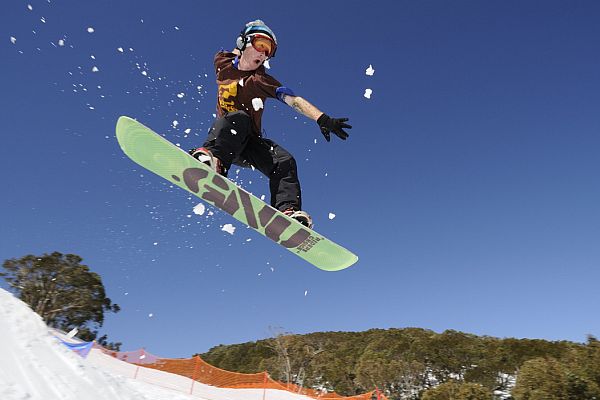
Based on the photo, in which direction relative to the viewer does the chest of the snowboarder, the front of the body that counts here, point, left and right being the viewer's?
facing the viewer

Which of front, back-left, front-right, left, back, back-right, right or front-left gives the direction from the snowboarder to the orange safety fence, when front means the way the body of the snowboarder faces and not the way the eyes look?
back

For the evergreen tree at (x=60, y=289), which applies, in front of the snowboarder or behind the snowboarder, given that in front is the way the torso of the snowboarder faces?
behind

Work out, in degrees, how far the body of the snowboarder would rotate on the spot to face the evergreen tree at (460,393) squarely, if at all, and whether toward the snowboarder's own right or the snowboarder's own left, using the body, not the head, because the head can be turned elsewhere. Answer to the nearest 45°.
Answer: approximately 135° to the snowboarder's own left

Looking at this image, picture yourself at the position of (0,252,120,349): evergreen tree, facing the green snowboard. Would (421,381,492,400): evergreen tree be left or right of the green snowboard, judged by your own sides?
left
